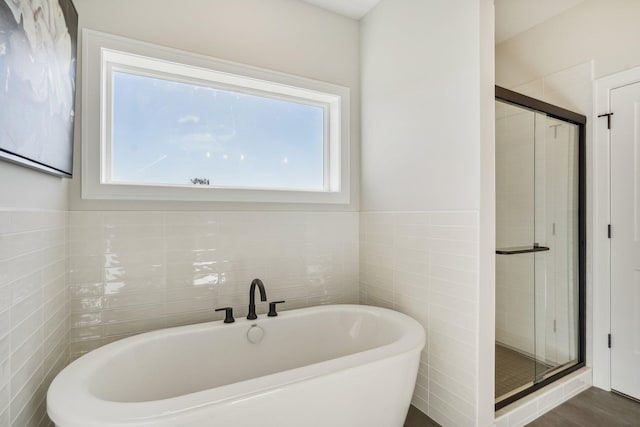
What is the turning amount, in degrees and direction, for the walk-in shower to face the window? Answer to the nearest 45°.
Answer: approximately 90° to its right

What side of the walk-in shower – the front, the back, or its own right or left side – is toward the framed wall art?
right

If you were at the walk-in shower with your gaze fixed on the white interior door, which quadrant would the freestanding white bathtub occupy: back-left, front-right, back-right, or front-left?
back-right

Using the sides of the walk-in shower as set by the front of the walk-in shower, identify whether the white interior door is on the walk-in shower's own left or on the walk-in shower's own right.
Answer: on the walk-in shower's own left

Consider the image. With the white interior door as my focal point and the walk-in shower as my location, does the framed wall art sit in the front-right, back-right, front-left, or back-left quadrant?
back-right

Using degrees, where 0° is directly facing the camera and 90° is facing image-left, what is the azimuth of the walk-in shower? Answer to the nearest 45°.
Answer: approximately 315°

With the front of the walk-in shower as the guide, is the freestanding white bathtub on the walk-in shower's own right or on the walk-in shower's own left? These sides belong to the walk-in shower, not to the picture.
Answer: on the walk-in shower's own right
